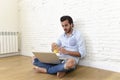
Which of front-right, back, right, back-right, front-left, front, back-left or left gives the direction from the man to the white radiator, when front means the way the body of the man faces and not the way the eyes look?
right

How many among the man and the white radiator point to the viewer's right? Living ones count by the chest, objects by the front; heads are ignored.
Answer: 0

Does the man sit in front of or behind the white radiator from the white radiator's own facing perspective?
in front
